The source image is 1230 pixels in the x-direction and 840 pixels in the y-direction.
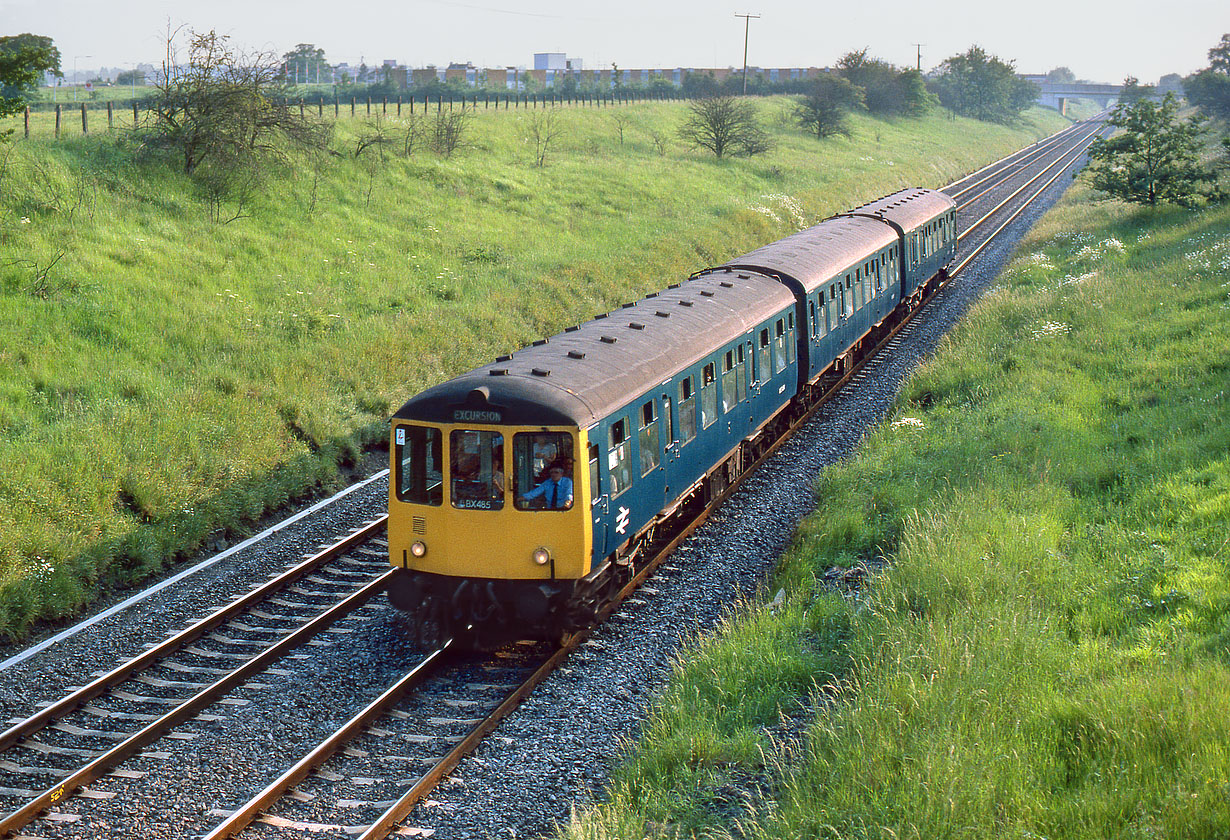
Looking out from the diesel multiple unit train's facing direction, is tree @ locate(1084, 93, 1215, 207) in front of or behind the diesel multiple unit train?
behind

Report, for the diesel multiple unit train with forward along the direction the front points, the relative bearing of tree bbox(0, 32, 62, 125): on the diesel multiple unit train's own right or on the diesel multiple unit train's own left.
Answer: on the diesel multiple unit train's own right

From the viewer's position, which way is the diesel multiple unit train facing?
facing the viewer and to the left of the viewer

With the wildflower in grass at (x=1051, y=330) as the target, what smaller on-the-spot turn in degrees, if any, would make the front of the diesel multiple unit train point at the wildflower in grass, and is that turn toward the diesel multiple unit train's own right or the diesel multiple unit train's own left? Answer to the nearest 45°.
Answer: approximately 90° to the diesel multiple unit train's own left
